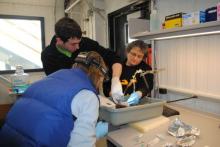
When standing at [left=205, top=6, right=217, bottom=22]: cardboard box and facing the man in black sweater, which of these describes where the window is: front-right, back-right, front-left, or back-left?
front-right

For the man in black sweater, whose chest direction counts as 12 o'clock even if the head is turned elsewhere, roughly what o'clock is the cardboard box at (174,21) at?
The cardboard box is roughly at 11 o'clock from the man in black sweater.

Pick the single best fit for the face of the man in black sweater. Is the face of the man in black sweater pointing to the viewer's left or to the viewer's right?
to the viewer's right

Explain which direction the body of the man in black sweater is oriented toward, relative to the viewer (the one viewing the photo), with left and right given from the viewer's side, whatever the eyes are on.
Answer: facing the viewer and to the right of the viewer

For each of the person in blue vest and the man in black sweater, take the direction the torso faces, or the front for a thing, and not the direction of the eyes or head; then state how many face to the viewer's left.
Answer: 0

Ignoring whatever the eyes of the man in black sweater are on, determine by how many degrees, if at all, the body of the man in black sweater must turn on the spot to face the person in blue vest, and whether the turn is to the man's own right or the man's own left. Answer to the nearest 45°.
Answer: approximately 45° to the man's own right

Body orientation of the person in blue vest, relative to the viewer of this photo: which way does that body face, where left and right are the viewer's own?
facing away from the viewer and to the right of the viewer

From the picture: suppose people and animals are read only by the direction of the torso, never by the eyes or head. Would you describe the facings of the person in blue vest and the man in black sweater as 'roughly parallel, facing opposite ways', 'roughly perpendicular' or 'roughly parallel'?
roughly perpendicular

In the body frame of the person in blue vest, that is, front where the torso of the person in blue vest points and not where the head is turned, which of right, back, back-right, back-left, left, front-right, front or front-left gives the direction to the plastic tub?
front

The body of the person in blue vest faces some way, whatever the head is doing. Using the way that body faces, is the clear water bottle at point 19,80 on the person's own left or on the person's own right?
on the person's own left

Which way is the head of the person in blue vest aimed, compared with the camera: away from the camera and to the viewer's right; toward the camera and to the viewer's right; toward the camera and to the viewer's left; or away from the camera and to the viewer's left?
away from the camera and to the viewer's right
